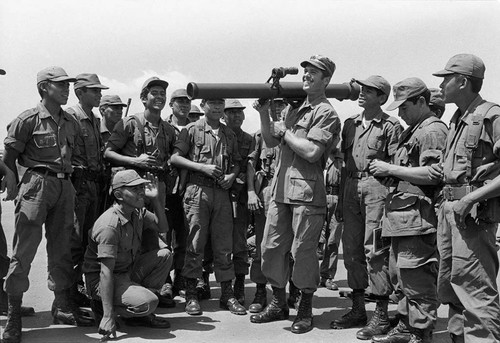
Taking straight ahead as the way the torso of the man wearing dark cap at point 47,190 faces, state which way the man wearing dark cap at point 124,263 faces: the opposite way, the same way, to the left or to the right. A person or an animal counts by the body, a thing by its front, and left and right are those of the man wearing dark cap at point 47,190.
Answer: the same way

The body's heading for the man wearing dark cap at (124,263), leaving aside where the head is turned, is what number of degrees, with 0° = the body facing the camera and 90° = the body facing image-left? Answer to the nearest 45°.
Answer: approximately 315°

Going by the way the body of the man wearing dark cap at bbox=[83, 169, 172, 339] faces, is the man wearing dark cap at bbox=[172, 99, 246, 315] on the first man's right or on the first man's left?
on the first man's left

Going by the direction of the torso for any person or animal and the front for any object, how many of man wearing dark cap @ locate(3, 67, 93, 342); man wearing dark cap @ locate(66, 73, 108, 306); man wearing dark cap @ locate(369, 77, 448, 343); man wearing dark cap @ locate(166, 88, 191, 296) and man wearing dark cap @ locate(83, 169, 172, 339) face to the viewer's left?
1

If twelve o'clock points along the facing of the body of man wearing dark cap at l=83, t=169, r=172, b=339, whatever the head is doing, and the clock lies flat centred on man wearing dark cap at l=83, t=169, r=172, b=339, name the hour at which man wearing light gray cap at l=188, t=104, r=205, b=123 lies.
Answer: man wearing light gray cap at l=188, t=104, r=205, b=123 is roughly at 8 o'clock from man wearing dark cap at l=83, t=169, r=172, b=339.

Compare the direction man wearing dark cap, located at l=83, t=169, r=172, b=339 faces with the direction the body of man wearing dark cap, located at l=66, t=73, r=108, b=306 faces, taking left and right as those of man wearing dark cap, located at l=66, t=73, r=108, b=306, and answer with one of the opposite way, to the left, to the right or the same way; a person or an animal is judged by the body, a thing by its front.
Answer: the same way

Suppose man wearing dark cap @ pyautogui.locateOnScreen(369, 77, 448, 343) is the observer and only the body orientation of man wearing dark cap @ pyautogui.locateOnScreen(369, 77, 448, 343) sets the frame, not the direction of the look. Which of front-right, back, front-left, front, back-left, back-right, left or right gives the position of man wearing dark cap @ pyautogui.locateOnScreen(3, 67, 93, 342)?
front

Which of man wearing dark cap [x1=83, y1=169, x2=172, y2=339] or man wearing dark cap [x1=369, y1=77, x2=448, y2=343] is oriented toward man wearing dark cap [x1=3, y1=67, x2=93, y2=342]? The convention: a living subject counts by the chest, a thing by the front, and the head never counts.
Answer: man wearing dark cap [x1=369, y1=77, x2=448, y2=343]

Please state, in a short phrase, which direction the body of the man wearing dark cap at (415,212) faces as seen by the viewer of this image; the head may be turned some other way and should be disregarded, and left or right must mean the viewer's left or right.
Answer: facing to the left of the viewer

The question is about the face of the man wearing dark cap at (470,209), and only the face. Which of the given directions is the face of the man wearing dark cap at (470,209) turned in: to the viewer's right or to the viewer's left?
to the viewer's left

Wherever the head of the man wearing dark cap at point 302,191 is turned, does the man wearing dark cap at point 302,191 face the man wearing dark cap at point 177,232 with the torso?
no

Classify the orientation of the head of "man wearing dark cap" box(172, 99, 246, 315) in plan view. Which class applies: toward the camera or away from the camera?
toward the camera

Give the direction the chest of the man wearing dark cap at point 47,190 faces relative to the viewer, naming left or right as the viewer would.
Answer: facing the viewer and to the right of the viewer

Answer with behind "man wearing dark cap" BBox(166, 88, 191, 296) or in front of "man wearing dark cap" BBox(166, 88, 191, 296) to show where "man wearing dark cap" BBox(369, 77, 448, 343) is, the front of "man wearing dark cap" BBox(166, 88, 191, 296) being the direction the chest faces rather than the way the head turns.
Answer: in front

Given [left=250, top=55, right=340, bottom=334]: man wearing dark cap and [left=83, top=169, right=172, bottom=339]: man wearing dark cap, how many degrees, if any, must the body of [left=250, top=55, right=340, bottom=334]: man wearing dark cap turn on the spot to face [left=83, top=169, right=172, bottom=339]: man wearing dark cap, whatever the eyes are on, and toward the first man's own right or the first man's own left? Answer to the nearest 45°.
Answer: approximately 45° to the first man's own right

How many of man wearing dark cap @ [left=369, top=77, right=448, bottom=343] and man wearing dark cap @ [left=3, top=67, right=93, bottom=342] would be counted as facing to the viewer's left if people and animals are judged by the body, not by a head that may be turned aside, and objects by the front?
1

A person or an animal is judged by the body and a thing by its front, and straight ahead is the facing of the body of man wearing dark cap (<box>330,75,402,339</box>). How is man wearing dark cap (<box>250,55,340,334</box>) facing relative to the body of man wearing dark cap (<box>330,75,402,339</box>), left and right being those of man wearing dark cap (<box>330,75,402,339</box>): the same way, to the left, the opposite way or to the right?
the same way

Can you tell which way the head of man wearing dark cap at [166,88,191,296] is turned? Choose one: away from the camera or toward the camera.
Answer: toward the camera
